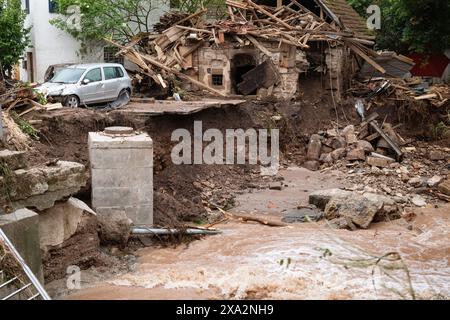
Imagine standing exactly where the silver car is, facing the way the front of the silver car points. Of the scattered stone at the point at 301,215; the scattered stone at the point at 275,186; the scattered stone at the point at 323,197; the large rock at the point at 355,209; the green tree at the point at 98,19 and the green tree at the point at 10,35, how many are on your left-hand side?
4

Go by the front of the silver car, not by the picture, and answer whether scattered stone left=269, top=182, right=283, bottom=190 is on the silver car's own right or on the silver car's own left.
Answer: on the silver car's own left

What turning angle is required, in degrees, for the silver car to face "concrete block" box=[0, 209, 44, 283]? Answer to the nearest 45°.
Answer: approximately 45° to its left

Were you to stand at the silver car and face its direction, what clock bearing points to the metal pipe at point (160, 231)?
The metal pipe is roughly at 10 o'clock from the silver car.

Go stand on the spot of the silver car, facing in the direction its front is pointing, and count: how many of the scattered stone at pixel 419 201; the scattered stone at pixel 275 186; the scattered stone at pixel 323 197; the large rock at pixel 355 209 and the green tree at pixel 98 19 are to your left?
4

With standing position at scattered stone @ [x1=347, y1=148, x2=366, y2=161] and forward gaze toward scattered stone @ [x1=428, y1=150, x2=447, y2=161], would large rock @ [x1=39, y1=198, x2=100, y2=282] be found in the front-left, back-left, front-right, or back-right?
back-right

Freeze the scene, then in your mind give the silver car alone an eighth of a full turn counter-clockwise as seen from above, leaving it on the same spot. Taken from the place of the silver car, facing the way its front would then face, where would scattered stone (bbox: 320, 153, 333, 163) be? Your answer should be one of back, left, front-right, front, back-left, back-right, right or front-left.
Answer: left

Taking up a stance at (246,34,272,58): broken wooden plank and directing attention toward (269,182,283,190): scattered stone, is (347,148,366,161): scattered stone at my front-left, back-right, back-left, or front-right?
front-left

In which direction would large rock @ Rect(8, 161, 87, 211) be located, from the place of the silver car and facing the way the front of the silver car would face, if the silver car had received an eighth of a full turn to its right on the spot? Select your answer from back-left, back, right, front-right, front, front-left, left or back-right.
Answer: left

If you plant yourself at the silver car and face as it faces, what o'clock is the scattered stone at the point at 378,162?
The scattered stone is roughly at 8 o'clock from the silver car.

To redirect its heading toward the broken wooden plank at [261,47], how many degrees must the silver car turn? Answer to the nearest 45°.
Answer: approximately 135° to its left

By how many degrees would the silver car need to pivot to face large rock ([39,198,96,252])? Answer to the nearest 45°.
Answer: approximately 45° to its left

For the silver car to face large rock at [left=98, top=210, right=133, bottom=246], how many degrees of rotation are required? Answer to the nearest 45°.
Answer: approximately 45° to its left

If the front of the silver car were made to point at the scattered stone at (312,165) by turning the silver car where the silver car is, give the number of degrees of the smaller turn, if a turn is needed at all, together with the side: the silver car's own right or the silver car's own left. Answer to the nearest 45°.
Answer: approximately 135° to the silver car's own left

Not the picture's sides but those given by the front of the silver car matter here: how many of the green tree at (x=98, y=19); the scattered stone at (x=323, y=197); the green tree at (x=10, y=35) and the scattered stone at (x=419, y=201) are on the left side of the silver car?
2

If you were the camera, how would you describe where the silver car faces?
facing the viewer and to the left of the viewer
